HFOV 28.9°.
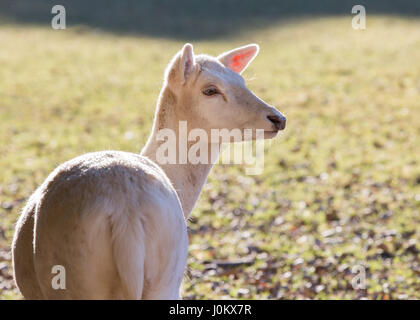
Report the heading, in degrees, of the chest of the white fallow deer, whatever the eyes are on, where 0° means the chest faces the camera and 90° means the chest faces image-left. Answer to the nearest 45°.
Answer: approximately 180°
